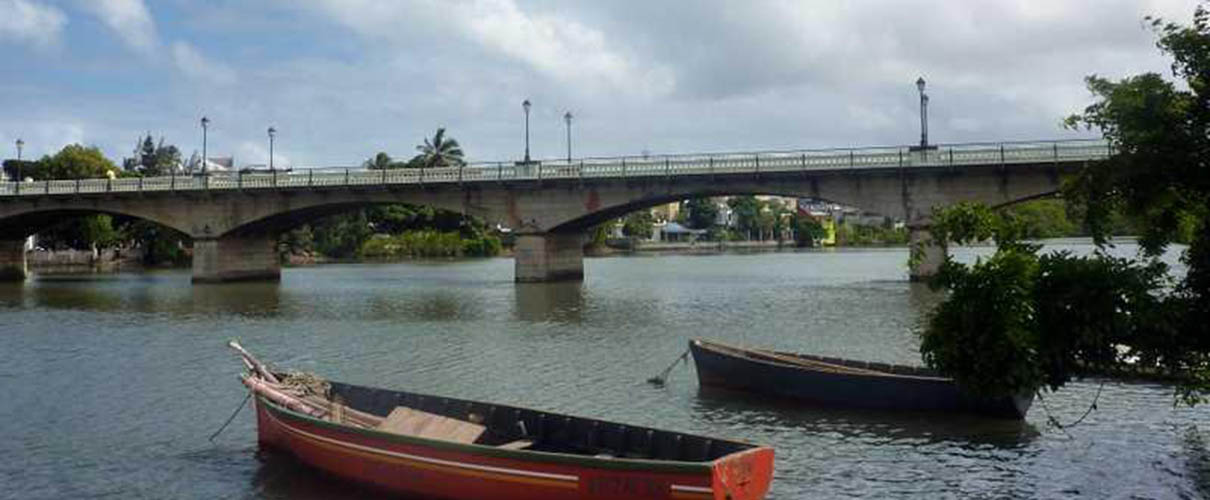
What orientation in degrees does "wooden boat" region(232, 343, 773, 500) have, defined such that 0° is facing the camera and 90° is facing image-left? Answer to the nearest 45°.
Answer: approximately 135°

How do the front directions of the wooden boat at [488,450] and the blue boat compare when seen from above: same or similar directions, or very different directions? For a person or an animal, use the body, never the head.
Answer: same or similar directions

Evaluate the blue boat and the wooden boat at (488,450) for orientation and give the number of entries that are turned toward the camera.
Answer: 0

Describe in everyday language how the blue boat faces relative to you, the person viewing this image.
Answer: facing away from the viewer and to the left of the viewer

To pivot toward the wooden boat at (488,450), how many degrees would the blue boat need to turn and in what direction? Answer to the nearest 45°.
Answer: approximately 90° to its left

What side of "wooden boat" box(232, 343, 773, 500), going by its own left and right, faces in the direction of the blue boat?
right
